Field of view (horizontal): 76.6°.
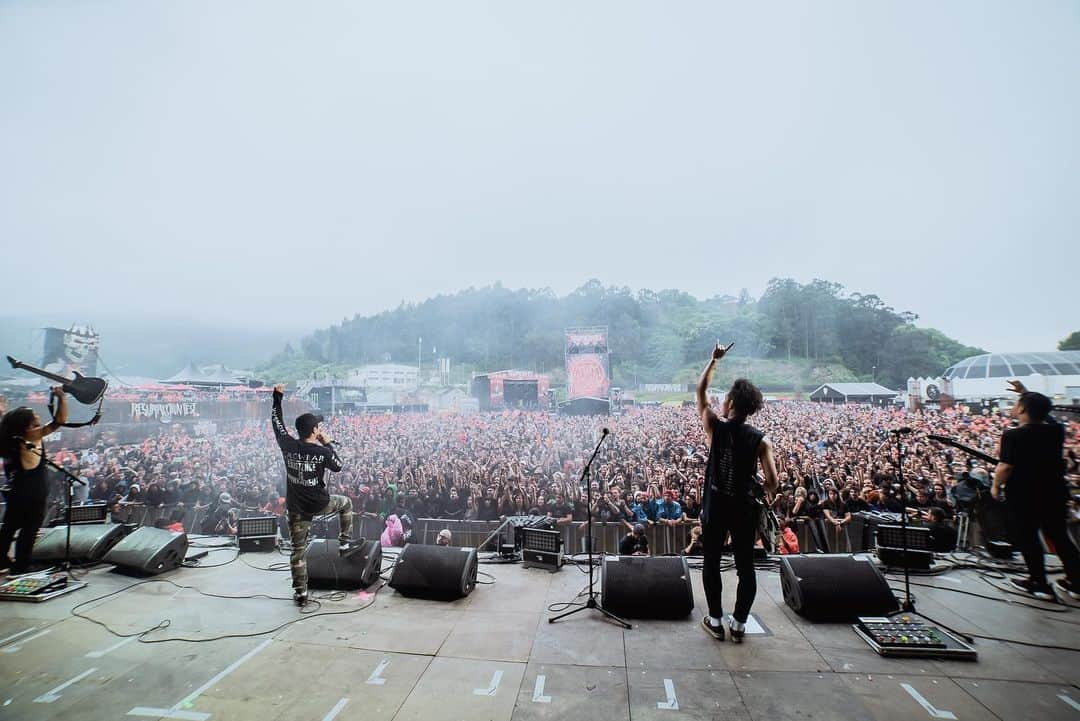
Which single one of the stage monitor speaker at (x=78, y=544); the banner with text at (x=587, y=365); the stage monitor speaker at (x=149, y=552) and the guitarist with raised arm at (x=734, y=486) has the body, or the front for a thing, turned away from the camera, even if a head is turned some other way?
the guitarist with raised arm

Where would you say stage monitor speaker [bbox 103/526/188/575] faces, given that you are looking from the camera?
facing the viewer and to the left of the viewer

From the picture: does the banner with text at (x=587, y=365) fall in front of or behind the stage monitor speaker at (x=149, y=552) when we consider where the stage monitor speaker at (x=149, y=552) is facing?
behind

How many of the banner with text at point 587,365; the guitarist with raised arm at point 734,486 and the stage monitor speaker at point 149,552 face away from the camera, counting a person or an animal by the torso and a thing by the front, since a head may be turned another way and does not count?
1

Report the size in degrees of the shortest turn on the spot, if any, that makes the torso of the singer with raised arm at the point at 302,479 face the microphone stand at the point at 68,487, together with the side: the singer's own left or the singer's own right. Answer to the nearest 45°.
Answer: approximately 90° to the singer's own left

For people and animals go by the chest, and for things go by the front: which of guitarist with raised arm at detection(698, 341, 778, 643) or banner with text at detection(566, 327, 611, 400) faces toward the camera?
the banner with text

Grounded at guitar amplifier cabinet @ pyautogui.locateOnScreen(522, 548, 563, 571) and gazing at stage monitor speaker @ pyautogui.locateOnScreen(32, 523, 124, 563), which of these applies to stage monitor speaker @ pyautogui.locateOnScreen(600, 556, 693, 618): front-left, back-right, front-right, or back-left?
back-left

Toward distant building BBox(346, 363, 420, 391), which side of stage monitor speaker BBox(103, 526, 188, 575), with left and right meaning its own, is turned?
back

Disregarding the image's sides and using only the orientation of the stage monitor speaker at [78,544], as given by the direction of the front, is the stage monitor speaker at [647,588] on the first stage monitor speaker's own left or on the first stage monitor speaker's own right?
on the first stage monitor speaker's own left

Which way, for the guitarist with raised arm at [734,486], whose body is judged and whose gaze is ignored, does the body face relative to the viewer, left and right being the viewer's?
facing away from the viewer

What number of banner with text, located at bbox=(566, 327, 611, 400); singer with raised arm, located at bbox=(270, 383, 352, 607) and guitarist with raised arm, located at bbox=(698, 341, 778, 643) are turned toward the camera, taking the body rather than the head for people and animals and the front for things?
1

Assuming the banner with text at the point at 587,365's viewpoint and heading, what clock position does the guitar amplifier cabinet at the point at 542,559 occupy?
The guitar amplifier cabinet is roughly at 12 o'clock from the banner with text.

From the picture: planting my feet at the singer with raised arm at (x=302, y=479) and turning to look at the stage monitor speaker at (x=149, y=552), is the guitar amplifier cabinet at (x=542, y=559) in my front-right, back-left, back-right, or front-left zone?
back-right

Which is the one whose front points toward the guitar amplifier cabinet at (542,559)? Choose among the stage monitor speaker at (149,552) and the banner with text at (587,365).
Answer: the banner with text

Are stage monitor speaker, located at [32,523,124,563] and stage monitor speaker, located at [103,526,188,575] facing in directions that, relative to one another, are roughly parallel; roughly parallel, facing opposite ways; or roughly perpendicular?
roughly parallel

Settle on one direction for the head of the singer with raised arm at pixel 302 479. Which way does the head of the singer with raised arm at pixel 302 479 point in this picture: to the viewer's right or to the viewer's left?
to the viewer's right

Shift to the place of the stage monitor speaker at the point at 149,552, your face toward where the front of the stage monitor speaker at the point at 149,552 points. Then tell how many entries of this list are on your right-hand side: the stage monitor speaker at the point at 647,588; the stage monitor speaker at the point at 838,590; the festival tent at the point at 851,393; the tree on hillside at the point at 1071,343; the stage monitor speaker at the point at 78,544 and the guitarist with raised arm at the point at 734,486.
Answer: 1

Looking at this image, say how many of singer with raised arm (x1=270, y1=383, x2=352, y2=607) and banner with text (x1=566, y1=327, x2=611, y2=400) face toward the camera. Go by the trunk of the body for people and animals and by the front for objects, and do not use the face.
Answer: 1

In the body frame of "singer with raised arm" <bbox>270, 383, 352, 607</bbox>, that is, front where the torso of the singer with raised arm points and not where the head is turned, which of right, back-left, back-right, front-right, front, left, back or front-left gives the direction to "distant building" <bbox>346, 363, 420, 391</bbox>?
front-left

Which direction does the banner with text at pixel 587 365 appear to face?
toward the camera
